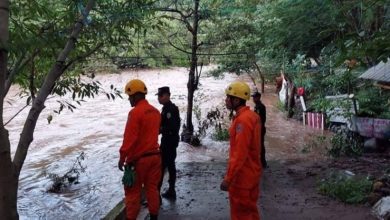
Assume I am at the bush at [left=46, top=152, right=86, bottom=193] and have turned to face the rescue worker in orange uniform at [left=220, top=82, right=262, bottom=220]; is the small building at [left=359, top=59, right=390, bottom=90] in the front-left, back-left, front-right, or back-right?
front-left

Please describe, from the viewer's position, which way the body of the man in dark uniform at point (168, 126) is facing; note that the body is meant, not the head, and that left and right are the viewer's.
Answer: facing to the left of the viewer

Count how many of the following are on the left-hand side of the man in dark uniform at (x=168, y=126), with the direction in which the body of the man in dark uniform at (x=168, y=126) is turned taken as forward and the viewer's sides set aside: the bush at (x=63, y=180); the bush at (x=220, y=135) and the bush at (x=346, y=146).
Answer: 0

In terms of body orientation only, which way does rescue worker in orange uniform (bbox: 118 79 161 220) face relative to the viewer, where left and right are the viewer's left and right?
facing away from the viewer and to the left of the viewer

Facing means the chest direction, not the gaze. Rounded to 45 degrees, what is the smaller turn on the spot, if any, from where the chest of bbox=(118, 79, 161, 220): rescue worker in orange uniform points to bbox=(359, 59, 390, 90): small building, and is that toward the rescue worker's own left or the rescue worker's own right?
approximately 90° to the rescue worker's own right
